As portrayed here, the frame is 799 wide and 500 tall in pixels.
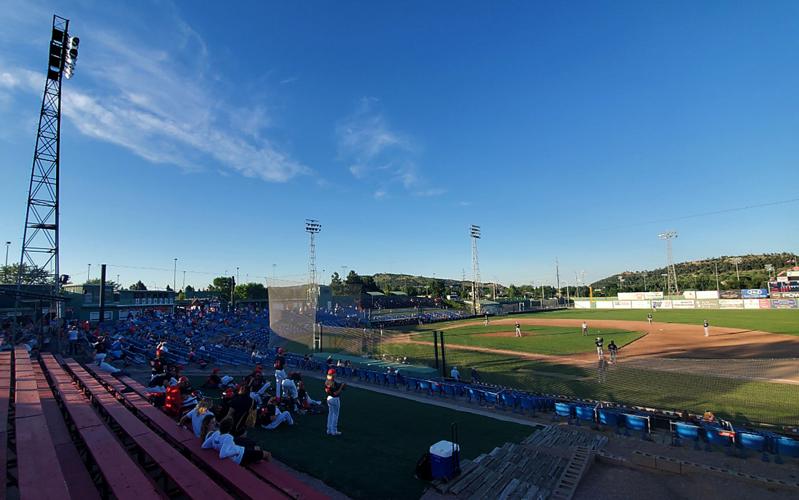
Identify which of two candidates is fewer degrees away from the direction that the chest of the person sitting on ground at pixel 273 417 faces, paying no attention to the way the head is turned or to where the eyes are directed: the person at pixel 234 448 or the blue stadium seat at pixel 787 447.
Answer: the blue stadium seat

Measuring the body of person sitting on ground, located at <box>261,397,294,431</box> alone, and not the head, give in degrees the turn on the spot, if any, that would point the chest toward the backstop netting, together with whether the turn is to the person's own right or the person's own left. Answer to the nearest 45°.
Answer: approximately 90° to the person's own left

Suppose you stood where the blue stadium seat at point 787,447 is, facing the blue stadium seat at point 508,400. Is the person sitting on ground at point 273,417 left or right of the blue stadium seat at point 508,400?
left

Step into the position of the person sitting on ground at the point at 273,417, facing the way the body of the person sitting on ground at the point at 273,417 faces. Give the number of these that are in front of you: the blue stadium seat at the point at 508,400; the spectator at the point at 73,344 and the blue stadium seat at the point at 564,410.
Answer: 2

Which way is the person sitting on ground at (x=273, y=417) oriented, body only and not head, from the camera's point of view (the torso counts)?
to the viewer's right

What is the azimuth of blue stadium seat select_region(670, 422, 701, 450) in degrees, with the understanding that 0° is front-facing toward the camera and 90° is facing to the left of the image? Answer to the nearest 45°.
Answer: approximately 180°

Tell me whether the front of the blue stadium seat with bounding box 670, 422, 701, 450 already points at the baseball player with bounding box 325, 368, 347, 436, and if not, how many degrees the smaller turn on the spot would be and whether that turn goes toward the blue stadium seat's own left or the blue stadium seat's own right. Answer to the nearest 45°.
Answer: approximately 135° to the blue stadium seat's own left

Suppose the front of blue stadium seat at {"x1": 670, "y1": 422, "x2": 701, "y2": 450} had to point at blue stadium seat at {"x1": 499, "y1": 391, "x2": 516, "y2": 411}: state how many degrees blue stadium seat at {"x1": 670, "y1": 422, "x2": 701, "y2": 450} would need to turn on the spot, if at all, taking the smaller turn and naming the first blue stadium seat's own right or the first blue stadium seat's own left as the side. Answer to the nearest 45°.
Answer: approximately 90° to the first blue stadium seat's own left

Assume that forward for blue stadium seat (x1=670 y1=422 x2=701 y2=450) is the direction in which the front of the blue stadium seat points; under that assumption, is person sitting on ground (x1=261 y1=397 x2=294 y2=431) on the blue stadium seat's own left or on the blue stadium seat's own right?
on the blue stadium seat's own left

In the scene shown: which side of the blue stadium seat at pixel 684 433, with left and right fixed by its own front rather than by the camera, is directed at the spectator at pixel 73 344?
left
